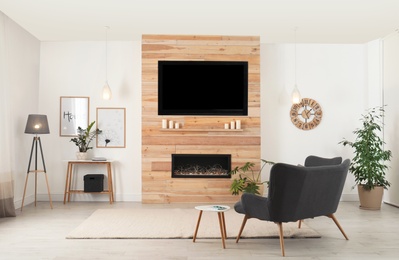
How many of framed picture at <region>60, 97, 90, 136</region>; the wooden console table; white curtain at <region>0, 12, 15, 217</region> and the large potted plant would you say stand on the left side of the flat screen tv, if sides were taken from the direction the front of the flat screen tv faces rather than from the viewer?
1

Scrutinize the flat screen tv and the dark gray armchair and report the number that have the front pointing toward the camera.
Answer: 1

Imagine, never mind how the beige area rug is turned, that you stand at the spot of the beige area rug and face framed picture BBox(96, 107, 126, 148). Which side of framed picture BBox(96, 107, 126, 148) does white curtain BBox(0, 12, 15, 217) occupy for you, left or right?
left

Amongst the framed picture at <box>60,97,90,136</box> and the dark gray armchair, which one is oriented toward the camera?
the framed picture

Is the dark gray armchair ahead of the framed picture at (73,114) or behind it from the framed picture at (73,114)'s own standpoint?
ahead

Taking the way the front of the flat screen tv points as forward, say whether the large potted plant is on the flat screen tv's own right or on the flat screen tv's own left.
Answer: on the flat screen tv's own left

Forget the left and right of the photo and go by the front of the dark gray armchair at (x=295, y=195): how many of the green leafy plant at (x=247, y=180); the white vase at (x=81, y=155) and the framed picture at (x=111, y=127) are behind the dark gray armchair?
0

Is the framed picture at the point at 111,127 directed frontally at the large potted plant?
no

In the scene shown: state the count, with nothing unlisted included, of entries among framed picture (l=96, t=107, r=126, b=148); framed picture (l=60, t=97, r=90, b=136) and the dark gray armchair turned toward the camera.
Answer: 2

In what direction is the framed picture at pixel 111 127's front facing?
toward the camera

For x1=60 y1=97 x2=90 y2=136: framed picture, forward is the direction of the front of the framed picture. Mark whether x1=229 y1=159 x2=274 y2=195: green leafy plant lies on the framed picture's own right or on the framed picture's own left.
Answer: on the framed picture's own left

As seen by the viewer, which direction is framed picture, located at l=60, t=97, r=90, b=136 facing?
toward the camera

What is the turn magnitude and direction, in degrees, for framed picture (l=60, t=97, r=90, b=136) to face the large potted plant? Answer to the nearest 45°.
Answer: approximately 45° to its left

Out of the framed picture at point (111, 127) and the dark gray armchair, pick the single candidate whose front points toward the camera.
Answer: the framed picture

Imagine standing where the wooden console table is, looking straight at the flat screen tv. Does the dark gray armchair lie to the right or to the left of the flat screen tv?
right

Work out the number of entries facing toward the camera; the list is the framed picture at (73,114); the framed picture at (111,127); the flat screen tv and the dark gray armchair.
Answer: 3

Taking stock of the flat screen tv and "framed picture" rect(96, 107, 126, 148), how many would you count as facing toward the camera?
2

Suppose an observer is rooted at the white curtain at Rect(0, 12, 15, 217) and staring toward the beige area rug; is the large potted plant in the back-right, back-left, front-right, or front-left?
front-left

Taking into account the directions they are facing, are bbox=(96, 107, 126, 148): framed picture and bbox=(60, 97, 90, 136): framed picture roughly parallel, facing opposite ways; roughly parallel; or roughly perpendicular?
roughly parallel
